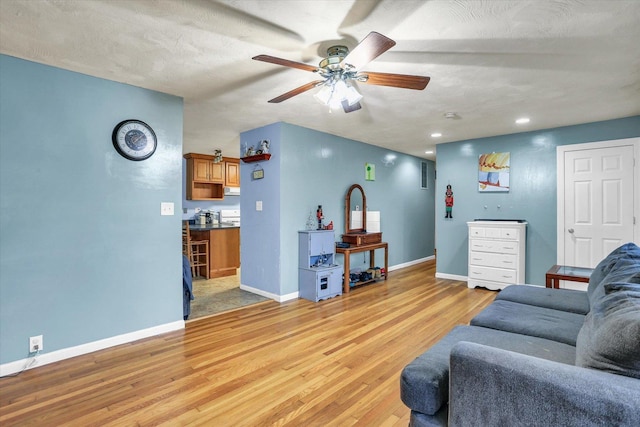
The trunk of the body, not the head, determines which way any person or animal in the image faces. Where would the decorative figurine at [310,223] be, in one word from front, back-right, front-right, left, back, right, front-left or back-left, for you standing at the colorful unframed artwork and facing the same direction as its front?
front-right

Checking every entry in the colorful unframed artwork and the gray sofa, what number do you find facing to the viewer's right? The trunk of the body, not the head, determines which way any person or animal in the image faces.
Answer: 0

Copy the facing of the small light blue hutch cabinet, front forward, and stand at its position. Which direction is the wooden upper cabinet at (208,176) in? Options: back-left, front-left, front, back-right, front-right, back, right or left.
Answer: back

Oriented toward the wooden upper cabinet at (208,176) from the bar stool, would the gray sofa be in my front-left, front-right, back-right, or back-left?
back-right

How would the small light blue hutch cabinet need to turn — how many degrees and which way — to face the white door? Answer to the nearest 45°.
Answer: approximately 45° to its left

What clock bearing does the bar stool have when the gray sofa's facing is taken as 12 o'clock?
The bar stool is roughly at 1 o'clock from the gray sofa.

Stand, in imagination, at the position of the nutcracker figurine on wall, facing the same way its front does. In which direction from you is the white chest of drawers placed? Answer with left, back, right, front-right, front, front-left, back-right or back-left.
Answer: front-left

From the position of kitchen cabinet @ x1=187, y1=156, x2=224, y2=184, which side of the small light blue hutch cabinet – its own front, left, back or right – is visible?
back

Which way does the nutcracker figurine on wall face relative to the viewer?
toward the camera

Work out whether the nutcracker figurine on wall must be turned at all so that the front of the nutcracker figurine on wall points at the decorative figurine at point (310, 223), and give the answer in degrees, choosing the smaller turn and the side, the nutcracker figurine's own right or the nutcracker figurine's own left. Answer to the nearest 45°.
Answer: approximately 45° to the nutcracker figurine's own right

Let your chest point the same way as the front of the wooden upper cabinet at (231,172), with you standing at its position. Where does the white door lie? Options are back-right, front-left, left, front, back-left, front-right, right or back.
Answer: front

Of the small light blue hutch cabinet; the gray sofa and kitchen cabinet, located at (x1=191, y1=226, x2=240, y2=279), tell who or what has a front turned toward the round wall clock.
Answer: the gray sofa

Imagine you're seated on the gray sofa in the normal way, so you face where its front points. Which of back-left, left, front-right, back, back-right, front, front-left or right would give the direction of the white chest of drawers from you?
right

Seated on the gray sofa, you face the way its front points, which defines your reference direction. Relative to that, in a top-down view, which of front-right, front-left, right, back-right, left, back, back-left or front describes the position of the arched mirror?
front-right
